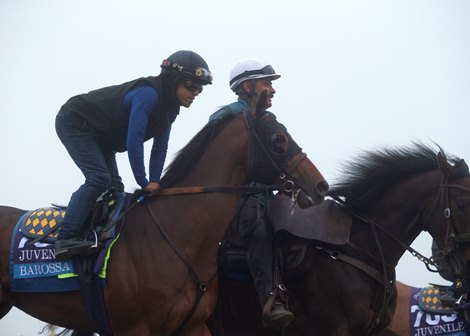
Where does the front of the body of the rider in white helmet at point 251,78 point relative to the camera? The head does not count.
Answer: to the viewer's right

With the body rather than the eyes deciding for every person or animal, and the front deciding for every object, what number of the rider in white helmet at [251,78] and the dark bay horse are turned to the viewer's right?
2

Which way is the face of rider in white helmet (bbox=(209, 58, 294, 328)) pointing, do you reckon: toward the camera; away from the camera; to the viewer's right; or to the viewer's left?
to the viewer's right

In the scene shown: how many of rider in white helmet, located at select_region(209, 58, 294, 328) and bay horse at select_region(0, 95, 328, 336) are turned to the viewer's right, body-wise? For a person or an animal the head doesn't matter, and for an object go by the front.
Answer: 2

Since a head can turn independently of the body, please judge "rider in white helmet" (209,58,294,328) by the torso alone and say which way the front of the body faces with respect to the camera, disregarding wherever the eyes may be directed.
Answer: to the viewer's right

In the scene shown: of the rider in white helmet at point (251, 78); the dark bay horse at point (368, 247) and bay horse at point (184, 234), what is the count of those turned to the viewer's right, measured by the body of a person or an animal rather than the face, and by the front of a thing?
3

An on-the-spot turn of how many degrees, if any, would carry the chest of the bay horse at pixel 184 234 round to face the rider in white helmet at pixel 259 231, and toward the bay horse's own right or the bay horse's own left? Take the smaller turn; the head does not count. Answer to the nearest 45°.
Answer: approximately 45° to the bay horse's own left

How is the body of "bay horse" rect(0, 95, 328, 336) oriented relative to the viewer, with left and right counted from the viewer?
facing to the right of the viewer

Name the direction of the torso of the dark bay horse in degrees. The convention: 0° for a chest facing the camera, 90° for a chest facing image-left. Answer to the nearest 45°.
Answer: approximately 270°

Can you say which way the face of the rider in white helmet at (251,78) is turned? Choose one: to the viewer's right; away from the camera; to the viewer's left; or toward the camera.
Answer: to the viewer's right
